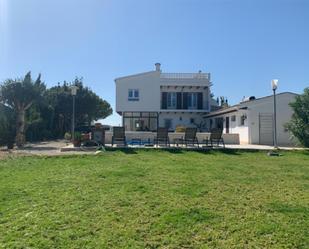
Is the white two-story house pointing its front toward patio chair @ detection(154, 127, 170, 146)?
yes

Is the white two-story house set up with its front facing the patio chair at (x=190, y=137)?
yes

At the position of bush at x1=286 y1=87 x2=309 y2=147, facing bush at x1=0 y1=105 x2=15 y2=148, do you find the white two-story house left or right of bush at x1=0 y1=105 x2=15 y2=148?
right

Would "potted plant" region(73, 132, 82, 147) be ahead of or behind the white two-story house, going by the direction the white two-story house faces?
ahead

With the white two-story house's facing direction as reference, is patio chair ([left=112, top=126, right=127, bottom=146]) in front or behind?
in front

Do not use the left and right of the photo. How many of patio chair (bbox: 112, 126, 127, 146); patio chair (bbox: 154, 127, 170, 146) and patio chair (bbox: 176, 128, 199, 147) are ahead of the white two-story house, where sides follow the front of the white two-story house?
3

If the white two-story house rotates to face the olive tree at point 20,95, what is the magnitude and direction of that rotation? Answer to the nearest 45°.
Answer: approximately 45° to its right

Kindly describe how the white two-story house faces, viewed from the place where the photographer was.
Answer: facing the viewer

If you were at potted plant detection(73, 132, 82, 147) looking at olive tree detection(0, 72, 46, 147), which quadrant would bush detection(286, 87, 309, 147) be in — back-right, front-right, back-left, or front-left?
back-right
